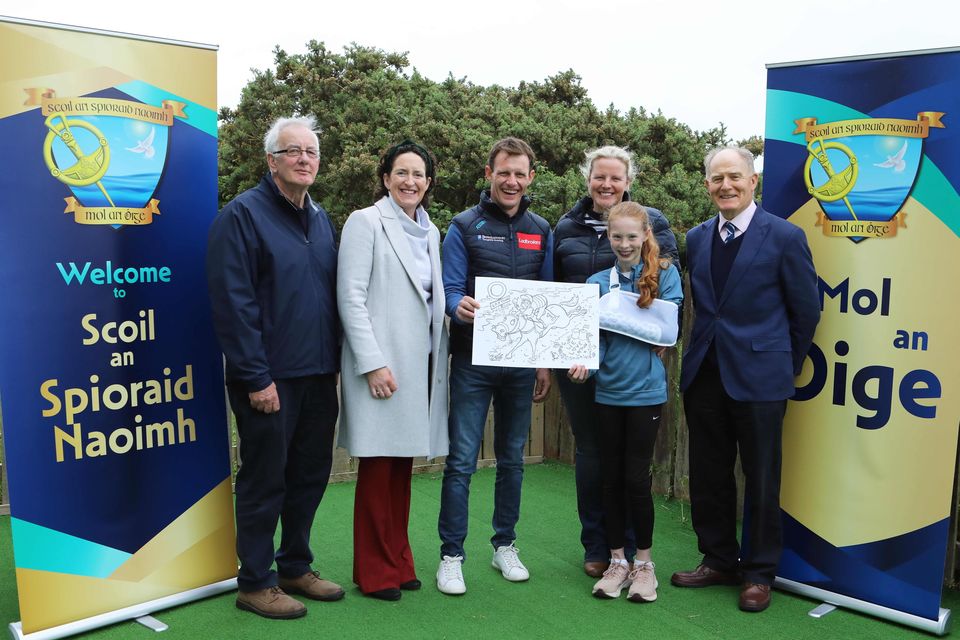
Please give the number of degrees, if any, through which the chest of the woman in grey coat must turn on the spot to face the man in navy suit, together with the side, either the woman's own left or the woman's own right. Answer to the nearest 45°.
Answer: approximately 45° to the woman's own left

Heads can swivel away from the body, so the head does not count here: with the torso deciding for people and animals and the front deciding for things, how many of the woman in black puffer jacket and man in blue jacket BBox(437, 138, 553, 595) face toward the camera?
2

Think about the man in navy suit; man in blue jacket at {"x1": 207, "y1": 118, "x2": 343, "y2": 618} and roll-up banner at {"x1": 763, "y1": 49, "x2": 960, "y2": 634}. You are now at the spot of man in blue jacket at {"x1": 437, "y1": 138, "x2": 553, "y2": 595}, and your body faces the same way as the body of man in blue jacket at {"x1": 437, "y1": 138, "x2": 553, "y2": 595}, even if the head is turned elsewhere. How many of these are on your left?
2

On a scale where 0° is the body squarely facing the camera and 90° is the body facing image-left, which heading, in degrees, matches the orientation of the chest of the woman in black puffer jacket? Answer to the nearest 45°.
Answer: approximately 0°

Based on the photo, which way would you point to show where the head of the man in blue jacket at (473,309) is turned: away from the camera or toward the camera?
toward the camera

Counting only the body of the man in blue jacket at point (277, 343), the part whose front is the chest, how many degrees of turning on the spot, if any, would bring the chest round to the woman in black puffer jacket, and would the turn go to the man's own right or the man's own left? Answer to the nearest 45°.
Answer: approximately 45° to the man's own left

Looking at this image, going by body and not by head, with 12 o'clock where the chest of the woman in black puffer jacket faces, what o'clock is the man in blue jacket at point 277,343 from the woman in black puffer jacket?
The man in blue jacket is roughly at 2 o'clock from the woman in black puffer jacket.

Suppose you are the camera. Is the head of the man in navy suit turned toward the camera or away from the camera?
toward the camera

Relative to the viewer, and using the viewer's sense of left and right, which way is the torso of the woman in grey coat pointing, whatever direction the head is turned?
facing the viewer and to the right of the viewer

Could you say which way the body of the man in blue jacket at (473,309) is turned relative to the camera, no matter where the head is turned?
toward the camera
